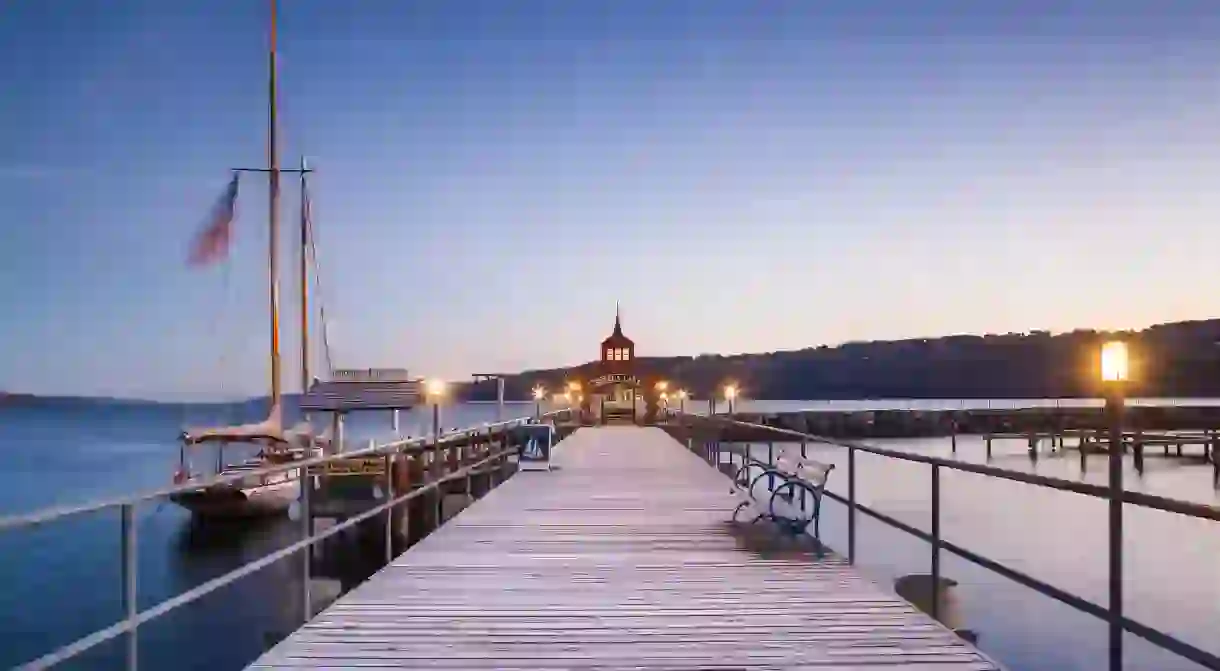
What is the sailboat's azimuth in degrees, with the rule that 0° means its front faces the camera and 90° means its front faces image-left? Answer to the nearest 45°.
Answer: approximately 225°

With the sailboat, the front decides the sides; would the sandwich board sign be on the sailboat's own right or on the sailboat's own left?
on the sailboat's own right

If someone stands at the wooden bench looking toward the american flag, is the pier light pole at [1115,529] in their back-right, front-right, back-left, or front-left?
back-left

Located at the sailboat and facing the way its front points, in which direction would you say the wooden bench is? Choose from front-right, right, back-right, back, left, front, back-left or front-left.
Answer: back-right

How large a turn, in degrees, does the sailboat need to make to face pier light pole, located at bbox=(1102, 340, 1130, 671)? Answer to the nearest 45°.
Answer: approximately 135° to its right

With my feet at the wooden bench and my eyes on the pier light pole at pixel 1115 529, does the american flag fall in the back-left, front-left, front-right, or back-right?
back-right
